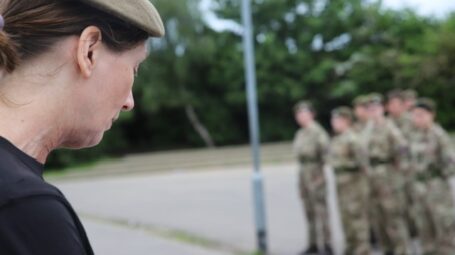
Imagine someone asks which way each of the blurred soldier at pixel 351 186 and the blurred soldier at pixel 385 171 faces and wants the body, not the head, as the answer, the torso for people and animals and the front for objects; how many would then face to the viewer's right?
0

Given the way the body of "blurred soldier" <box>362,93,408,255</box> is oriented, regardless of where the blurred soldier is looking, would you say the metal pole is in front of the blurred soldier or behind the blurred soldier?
in front

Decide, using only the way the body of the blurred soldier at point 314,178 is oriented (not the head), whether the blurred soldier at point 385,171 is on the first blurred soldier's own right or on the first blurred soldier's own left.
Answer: on the first blurred soldier's own left

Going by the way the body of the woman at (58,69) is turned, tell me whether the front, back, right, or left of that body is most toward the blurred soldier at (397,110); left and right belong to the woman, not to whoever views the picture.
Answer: front

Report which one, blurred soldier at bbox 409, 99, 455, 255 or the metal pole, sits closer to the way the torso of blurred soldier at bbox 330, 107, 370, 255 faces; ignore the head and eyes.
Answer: the metal pole

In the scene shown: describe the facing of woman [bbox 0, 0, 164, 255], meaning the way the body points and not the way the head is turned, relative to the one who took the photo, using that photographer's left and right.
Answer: facing away from the viewer and to the right of the viewer

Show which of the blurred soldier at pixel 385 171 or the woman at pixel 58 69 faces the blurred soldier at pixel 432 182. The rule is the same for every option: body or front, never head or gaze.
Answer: the woman

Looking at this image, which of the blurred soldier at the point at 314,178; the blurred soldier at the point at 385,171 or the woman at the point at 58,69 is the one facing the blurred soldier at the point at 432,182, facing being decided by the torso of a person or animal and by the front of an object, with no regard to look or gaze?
the woman

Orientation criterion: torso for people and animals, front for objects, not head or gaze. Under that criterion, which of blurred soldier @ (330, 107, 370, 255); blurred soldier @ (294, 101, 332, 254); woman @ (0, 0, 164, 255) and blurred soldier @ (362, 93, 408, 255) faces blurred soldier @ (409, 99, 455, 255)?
the woman

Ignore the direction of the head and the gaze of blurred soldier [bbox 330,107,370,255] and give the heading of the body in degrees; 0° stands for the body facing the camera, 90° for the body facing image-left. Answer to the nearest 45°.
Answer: approximately 45°

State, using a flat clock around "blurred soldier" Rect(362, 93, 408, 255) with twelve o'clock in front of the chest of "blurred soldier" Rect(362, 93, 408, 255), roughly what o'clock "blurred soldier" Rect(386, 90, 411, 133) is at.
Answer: "blurred soldier" Rect(386, 90, 411, 133) is roughly at 5 o'clock from "blurred soldier" Rect(362, 93, 408, 255).

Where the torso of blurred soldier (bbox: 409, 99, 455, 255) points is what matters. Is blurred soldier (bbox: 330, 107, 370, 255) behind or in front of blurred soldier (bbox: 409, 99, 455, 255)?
in front
